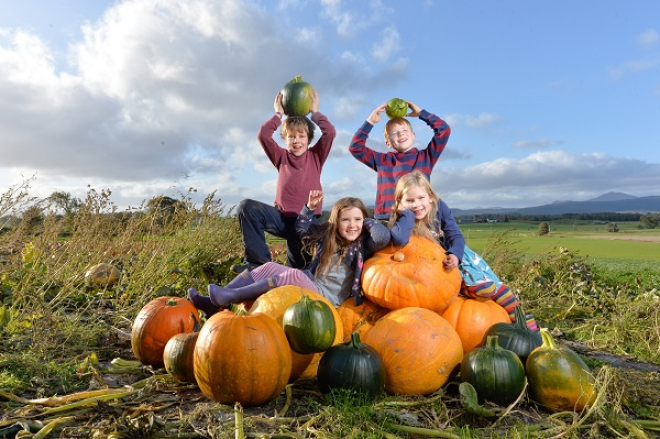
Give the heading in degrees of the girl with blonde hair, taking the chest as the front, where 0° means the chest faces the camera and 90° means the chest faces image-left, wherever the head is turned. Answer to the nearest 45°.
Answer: approximately 45°

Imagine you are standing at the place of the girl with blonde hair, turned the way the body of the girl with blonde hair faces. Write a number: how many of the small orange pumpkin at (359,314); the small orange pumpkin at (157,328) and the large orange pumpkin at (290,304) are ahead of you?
3

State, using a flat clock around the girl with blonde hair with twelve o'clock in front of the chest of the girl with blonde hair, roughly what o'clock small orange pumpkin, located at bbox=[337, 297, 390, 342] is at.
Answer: The small orange pumpkin is roughly at 2 o'clock from the girl with blonde hair.

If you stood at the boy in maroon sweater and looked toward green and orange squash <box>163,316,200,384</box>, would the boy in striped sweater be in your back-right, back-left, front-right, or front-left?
back-left

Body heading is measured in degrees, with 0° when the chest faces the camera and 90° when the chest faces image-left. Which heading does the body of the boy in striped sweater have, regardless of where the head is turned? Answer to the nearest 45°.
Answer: approximately 0°
